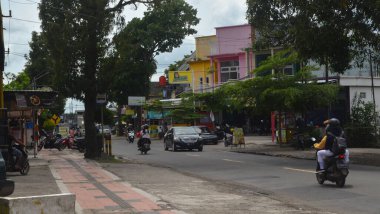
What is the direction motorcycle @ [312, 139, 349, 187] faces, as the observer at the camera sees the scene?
facing away from the viewer and to the left of the viewer

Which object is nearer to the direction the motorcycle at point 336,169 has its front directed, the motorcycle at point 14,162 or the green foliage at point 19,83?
the green foliage

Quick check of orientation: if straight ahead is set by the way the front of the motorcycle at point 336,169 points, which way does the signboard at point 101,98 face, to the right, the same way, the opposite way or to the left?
the opposite way

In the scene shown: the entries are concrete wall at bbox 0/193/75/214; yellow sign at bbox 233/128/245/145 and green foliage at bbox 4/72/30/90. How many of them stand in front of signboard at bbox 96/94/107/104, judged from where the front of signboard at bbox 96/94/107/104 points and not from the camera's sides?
1

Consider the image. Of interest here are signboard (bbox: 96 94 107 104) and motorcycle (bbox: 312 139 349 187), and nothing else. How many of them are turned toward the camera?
1

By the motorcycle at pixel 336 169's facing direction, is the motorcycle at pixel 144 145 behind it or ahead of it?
ahead

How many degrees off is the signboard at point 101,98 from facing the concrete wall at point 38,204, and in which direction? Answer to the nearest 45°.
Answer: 0° — it already faces it
